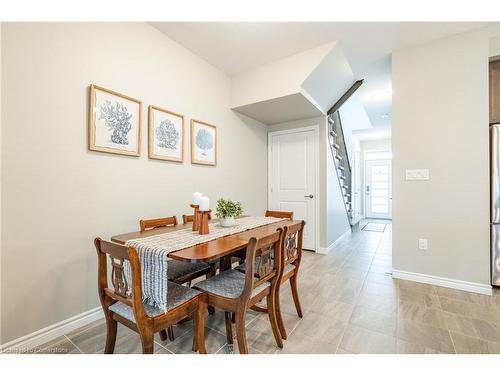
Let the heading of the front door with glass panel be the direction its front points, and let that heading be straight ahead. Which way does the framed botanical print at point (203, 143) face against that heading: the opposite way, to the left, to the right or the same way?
to the left

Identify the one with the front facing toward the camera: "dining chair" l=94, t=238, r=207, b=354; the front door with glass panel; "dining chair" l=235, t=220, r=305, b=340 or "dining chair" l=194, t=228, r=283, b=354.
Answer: the front door with glass panel

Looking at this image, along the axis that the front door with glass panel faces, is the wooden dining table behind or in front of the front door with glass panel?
in front

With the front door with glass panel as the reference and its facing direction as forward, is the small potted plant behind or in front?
in front

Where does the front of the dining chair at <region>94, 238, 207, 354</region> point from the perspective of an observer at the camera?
facing away from the viewer and to the right of the viewer

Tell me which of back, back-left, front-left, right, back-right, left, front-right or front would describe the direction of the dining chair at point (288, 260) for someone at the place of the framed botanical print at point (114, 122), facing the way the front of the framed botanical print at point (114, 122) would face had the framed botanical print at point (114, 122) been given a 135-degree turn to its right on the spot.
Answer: back-left

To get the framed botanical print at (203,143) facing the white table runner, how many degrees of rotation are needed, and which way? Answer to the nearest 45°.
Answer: approximately 45° to its right

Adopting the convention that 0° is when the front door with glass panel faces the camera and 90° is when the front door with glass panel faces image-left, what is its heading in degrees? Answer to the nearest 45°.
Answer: approximately 0°

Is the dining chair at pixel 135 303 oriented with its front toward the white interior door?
yes

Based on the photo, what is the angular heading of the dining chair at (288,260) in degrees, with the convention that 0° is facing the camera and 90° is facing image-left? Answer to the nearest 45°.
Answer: approximately 135°

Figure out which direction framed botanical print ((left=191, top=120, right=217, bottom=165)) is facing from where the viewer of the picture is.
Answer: facing the viewer and to the right of the viewer

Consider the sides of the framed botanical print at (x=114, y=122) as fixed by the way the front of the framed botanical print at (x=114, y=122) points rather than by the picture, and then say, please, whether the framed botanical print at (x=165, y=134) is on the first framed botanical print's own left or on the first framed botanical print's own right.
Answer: on the first framed botanical print's own left

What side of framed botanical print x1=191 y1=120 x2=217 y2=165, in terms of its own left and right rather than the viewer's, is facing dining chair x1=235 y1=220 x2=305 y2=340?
front

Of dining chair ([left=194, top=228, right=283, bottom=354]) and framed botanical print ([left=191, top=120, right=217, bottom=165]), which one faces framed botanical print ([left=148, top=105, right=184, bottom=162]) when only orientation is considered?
the dining chair
